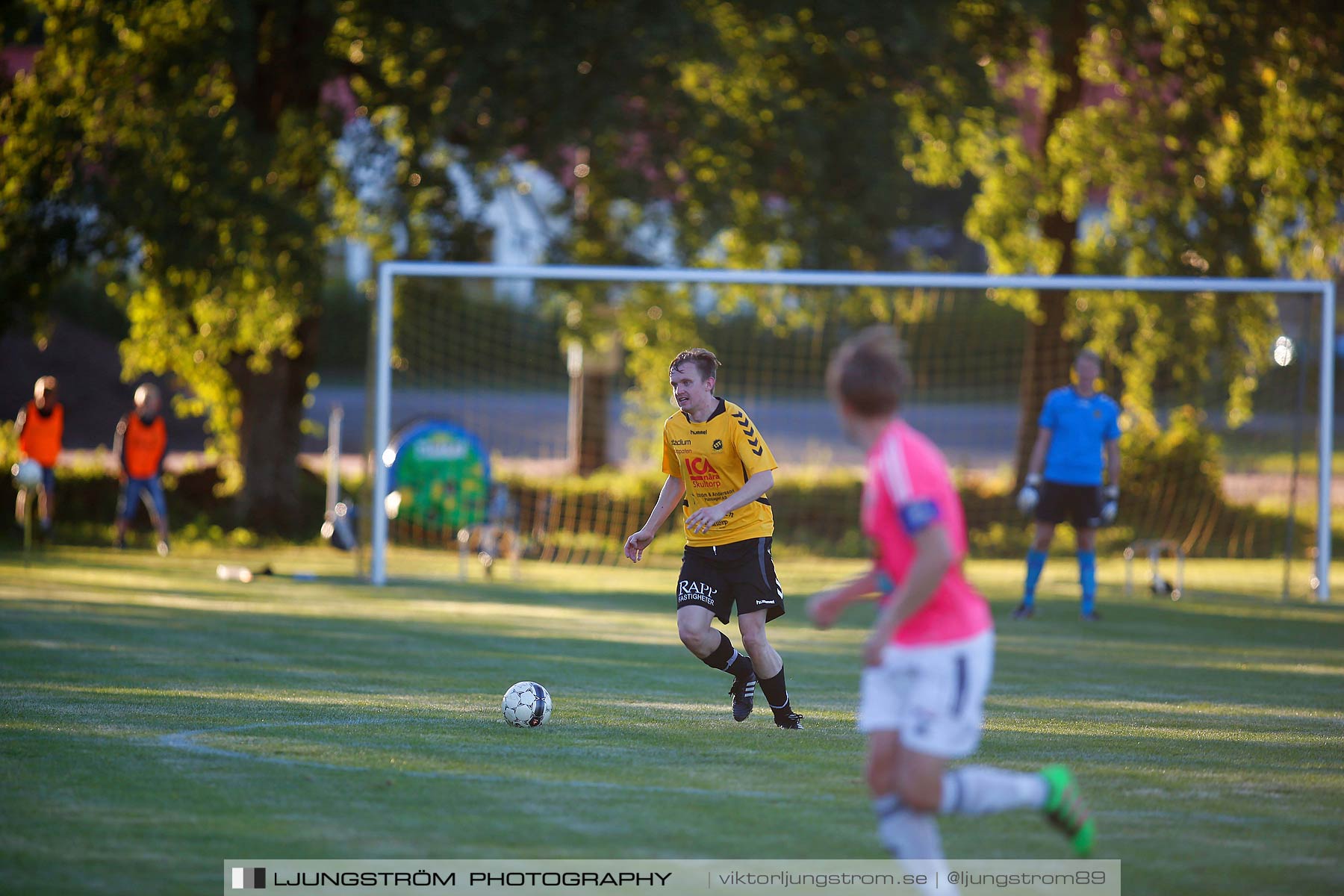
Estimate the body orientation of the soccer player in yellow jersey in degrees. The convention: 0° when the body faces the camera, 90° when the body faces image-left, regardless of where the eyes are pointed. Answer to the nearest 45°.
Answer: approximately 45°

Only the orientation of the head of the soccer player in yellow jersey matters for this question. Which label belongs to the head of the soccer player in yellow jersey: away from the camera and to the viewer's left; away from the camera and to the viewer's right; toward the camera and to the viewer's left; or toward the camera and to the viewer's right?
toward the camera and to the viewer's left

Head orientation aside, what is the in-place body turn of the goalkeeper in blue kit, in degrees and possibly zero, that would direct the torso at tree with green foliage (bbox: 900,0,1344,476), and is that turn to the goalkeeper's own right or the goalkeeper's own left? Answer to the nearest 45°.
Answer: approximately 180°

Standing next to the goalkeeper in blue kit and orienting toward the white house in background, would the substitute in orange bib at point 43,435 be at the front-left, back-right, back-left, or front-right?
front-left

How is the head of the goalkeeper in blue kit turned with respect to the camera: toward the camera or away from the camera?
toward the camera

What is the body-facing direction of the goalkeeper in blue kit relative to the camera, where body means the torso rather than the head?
toward the camera

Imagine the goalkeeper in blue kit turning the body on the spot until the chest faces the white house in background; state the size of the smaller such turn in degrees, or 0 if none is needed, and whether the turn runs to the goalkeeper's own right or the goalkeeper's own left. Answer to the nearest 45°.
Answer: approximately 135° to the goalkeeper's own right

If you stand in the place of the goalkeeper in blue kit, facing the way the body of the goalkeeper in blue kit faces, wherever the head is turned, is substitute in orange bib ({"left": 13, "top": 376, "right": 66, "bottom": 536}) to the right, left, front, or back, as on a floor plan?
back

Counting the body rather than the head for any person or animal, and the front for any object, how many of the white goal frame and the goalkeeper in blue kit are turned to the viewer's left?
0

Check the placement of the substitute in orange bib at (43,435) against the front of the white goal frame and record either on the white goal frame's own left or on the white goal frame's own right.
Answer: on the white goal frame's own right

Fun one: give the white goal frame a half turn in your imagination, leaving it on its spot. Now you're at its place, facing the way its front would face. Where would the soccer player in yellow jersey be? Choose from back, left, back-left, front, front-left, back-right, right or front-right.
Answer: back
